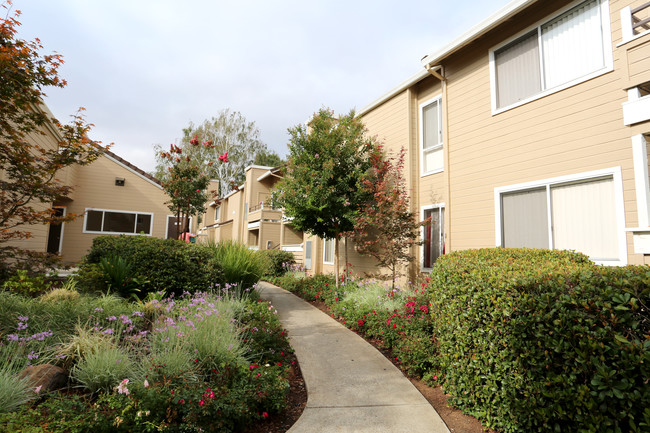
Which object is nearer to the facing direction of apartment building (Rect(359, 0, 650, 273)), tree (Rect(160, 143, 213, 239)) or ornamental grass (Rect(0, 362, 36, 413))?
the ornamental grass

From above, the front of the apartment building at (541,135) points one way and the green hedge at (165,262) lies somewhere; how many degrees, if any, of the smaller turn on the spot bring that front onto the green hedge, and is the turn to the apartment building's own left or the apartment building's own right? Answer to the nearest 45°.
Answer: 0° — it already faces it

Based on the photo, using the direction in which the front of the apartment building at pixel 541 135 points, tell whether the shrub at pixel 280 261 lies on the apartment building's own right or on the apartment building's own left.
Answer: on the apartment building's own right

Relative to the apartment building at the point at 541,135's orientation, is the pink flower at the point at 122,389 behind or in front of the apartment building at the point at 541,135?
in front

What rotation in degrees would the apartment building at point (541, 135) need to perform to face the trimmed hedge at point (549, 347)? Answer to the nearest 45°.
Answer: approximately 45° to its left

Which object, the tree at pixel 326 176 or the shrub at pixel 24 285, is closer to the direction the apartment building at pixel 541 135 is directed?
the shrub

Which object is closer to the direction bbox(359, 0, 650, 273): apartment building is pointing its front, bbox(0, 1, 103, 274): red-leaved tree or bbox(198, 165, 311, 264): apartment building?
the red-leaved tree

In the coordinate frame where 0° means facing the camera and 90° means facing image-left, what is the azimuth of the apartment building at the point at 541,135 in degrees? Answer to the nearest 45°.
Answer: approximately 45°

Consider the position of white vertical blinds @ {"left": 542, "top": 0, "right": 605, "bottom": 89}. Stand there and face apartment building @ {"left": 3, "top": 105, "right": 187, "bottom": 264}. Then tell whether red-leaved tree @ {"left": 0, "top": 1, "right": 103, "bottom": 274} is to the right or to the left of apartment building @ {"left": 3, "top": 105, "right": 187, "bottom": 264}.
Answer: left

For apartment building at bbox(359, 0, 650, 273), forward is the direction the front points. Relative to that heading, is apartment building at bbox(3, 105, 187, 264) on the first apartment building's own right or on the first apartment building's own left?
on the first apartment building's own right

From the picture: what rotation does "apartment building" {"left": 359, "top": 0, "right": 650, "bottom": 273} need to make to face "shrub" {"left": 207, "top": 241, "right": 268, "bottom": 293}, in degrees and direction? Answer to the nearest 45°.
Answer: approximately 45° to its right

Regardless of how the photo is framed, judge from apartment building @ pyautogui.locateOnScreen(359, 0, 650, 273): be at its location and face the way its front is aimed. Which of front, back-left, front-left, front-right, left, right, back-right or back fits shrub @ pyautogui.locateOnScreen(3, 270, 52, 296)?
front

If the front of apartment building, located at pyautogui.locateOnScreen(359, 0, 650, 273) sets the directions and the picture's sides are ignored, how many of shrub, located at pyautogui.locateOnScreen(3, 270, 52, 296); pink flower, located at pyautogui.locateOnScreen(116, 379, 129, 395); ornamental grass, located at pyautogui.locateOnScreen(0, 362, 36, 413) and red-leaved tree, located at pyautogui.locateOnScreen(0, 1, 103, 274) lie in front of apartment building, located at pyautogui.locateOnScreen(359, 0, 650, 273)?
4

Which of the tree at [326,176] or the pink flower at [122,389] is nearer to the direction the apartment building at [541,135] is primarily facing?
the pink flower

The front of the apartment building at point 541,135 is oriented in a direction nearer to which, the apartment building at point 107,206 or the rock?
the rock

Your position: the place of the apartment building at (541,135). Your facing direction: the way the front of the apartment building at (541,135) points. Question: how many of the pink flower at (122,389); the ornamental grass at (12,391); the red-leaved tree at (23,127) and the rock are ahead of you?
4
